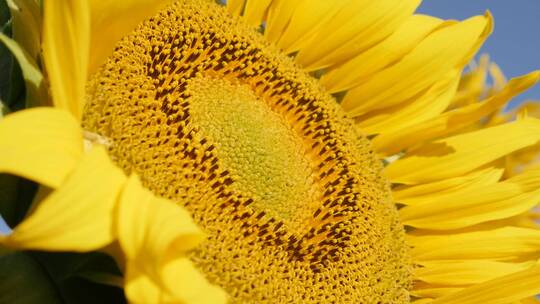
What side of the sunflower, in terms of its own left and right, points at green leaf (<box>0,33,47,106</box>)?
right

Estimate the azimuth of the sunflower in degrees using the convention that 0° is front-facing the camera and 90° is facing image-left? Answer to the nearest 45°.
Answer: approximately 315°
